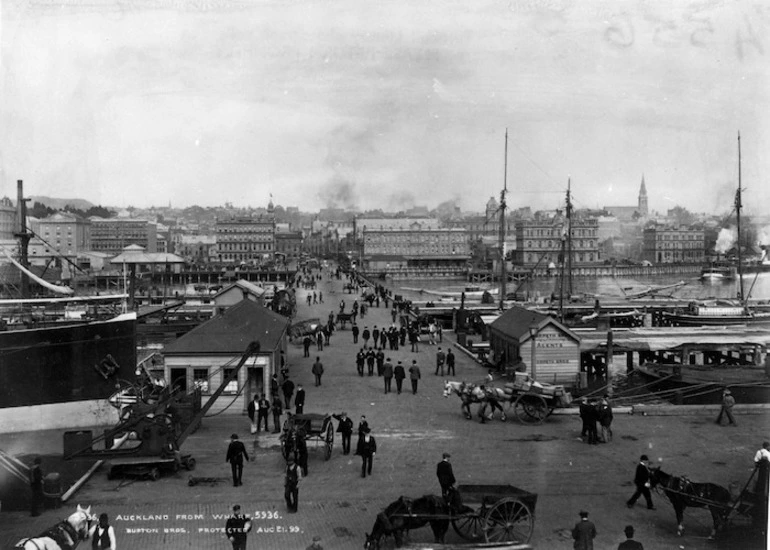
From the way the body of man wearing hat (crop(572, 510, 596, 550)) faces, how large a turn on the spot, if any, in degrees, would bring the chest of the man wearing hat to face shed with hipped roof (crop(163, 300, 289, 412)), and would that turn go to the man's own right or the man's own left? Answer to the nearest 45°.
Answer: approximately 45° to the man's own left

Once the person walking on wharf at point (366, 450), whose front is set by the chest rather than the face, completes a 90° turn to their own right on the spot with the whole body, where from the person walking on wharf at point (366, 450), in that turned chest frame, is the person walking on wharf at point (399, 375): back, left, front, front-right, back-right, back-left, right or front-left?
right

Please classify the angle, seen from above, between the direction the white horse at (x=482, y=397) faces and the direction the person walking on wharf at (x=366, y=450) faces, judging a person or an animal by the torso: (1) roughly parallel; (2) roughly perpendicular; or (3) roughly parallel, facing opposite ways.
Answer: roughly perpendicular

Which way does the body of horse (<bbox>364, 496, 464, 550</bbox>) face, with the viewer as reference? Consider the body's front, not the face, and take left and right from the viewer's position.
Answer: facing to the left of the viewer

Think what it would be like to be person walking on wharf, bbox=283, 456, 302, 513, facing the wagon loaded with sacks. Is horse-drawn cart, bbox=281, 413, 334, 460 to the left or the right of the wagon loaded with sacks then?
left

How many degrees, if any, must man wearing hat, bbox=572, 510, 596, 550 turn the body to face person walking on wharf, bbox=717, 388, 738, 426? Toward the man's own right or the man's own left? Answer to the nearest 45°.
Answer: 0° — they already face them

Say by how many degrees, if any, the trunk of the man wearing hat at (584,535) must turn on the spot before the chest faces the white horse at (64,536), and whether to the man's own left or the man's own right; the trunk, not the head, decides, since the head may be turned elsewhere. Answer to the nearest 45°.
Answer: approximately 90° to the man's own left

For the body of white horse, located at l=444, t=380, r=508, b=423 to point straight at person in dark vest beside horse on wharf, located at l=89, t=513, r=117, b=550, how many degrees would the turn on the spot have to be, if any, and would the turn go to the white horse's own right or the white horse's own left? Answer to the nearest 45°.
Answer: approximately 45° to the white horse's own left

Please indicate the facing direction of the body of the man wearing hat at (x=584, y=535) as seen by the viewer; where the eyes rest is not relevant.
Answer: away from the camera
